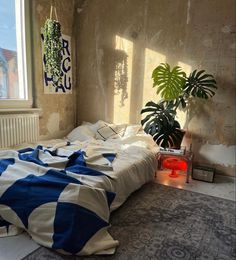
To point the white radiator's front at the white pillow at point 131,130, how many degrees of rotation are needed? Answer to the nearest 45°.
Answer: approximately 45° to its left

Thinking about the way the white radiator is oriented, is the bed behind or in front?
in front

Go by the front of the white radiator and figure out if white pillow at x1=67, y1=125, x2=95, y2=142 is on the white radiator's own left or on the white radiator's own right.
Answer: on the white radiator's own left

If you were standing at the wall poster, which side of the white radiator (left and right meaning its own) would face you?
left

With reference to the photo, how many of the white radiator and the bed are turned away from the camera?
0

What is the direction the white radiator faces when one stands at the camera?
facing the viewer and to the right of the viewer

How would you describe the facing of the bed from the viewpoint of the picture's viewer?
facing the viewer and to the left of the viewer

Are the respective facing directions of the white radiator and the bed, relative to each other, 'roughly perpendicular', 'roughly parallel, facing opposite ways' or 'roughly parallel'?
roughly perpendicular

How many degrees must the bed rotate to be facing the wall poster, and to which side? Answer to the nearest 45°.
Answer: approximately 135° to its right
